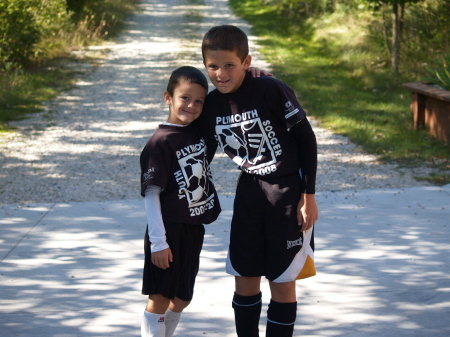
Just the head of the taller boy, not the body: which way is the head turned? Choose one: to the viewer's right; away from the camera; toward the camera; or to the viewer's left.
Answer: toward the camera

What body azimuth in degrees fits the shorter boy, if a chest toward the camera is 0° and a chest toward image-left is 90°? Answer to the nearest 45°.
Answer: approximately 315°

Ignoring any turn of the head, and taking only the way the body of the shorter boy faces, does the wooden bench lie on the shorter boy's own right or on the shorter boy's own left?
on the shorter boy's own left

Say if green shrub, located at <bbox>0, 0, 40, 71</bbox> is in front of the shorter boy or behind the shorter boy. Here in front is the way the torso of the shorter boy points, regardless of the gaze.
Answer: behind

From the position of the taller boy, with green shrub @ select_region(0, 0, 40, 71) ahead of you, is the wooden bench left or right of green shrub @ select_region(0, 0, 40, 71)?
right

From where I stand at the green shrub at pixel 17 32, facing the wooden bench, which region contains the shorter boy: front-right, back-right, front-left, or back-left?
front-right

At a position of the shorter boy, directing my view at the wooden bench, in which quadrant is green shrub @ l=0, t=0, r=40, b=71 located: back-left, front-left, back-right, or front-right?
front-left
